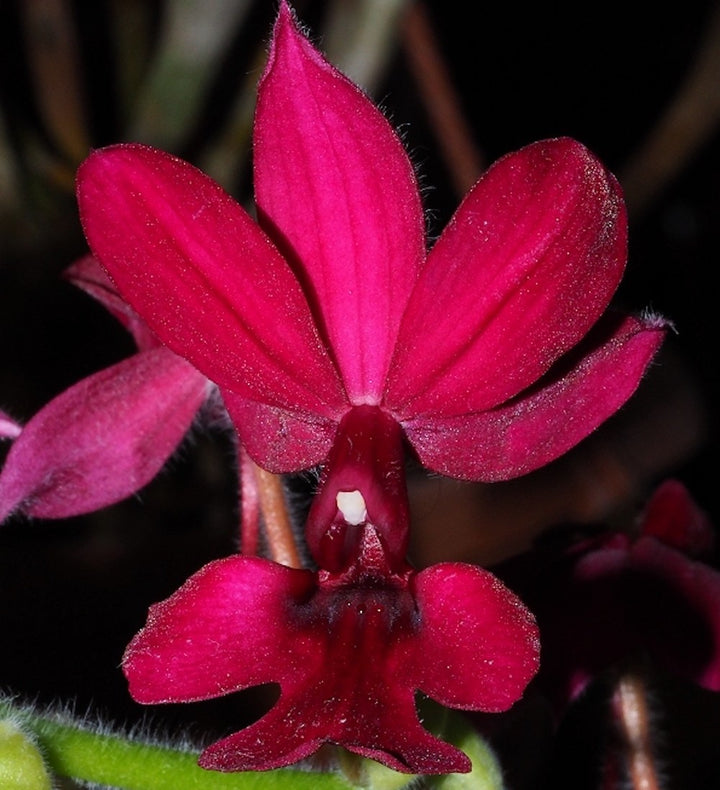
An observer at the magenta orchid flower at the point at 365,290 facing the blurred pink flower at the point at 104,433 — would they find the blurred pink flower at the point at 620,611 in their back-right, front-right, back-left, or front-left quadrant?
back-right

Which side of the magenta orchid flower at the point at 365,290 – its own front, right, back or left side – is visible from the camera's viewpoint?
front
